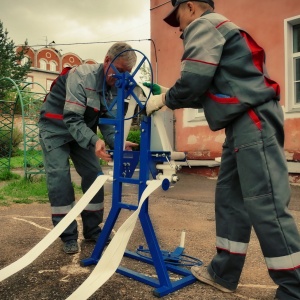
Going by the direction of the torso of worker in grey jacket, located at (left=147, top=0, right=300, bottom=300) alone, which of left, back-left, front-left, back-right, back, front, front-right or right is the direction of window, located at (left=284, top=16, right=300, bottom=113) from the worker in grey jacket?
right

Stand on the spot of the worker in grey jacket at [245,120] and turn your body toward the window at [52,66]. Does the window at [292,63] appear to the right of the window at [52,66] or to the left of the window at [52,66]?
right

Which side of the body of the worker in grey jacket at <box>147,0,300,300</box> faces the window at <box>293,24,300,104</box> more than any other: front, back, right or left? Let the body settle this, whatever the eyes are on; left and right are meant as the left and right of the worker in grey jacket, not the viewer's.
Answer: right

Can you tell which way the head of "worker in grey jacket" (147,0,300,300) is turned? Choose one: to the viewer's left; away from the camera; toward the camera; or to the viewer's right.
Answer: to the viewer's left

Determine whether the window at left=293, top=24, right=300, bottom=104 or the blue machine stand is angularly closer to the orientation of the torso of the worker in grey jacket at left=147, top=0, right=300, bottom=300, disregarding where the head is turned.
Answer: the blue machine stand

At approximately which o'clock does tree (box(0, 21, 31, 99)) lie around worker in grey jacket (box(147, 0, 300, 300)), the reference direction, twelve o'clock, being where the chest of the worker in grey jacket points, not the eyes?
The tree is roughly at 2 o'clock from the worker in grey jacket.

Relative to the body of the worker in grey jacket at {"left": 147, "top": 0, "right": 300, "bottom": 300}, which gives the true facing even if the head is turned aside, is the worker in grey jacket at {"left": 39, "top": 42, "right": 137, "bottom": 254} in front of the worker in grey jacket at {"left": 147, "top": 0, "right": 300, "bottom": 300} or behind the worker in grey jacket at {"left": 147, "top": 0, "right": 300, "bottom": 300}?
in front

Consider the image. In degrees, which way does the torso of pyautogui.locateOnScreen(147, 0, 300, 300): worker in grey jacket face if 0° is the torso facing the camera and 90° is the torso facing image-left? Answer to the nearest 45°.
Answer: approximately 90°
